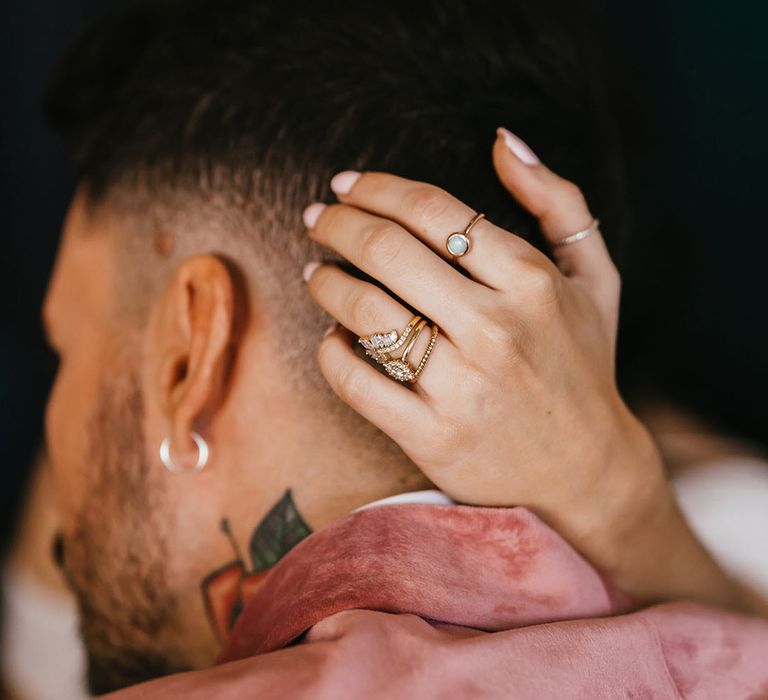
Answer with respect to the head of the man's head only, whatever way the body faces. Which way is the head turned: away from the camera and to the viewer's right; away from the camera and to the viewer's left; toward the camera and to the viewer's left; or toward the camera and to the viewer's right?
away from the camera and to the viewer's left

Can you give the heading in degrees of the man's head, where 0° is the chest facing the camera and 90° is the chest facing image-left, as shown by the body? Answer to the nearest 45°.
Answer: approximately 135°
